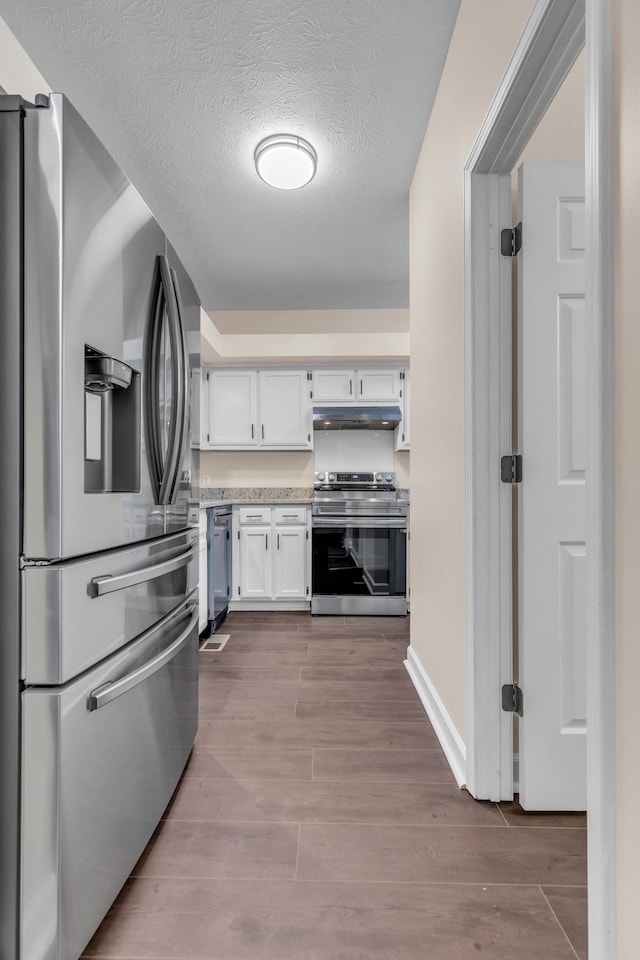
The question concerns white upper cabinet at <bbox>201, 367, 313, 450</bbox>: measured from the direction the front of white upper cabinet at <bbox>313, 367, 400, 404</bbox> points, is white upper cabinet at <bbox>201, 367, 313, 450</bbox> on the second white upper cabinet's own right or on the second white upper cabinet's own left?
on the second white upper cabinet's own right

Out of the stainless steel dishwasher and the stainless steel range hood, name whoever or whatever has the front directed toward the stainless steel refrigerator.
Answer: the stainless steel range hood

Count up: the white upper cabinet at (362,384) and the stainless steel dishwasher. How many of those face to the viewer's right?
1

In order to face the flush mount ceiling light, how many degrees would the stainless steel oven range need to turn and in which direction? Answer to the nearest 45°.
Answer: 0° — it already faces it

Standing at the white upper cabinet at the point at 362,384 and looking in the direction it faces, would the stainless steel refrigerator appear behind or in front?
in front

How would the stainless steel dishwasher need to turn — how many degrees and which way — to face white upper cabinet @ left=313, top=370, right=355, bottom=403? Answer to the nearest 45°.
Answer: approximately 45° to its left
